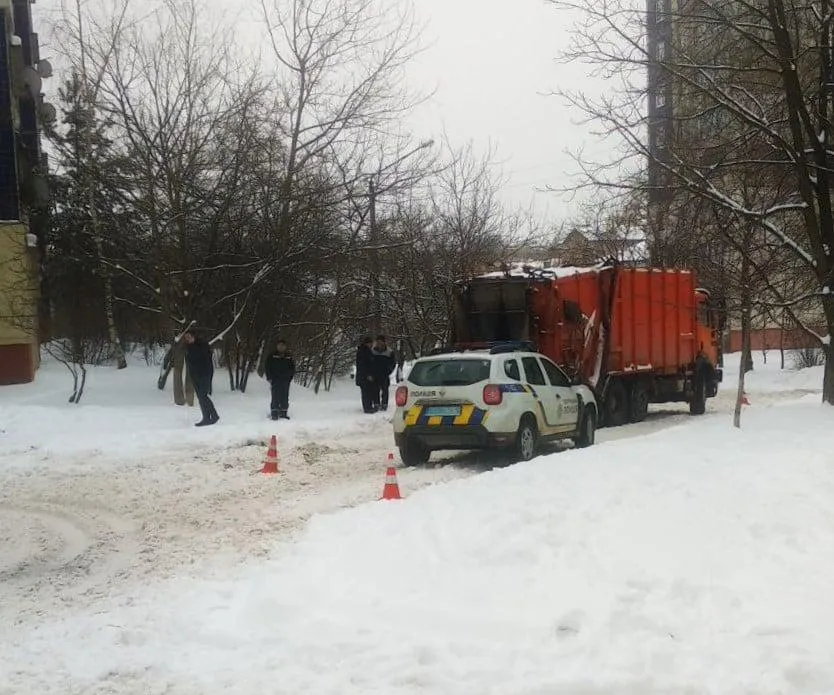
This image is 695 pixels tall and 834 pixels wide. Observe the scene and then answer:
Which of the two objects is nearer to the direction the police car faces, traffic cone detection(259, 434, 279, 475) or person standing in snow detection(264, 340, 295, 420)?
the person standing in snow

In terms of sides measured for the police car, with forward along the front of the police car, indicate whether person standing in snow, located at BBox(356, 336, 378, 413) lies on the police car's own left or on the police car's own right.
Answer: on the police car's own left

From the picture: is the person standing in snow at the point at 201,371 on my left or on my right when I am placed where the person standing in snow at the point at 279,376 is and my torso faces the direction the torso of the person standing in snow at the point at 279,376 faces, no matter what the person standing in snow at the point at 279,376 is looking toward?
on my right

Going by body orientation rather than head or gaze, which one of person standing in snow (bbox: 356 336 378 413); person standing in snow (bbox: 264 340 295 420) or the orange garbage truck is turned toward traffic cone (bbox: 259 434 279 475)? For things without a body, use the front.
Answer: person standing in snow (bbox: 264 340 295 420)

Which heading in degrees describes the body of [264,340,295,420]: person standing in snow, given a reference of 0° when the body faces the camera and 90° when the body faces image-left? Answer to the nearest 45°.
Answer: approximately 0°

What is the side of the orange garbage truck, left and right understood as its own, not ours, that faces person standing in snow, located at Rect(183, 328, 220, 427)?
back

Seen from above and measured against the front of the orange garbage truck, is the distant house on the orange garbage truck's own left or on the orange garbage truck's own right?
on the orange garbage truck's own left

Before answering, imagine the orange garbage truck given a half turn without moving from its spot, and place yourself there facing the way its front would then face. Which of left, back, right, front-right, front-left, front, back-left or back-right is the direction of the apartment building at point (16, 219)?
front-right

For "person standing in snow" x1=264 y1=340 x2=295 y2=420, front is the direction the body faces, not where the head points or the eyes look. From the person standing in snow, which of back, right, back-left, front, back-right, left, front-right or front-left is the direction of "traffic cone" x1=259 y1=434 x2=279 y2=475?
front

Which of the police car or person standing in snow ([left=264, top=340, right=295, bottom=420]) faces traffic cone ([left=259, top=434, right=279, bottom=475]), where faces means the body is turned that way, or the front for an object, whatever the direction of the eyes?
the person standing in snow

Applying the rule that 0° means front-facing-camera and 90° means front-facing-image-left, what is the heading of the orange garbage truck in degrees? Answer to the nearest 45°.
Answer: approximately 225°

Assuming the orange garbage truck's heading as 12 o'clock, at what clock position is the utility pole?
The utility pole is roughly at 9 o'clock from the orange garbage truck.

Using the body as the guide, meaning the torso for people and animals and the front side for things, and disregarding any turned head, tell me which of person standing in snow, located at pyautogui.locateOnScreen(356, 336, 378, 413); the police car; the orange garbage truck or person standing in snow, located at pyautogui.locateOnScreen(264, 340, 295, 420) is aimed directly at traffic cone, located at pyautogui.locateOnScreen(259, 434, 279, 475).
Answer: person standing in snow, located at pyautogui.locateOnScreen(264, 340, 295, 420)

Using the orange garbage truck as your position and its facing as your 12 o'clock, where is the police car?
The police car is roughly at 5 o'clock from the orange garbage truck.

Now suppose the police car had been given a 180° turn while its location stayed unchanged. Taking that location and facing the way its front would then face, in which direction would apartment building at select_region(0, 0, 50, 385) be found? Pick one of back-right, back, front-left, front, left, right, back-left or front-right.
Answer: right

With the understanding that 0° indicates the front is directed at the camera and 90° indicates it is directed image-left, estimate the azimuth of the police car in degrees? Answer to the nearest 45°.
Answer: approximately 225°
